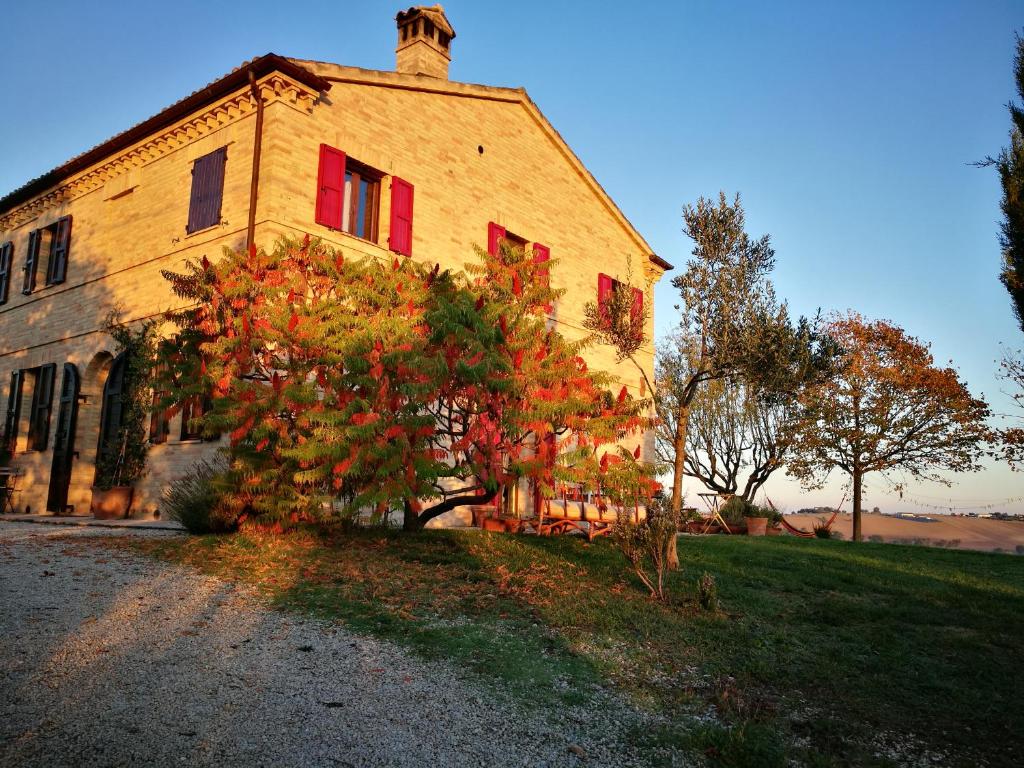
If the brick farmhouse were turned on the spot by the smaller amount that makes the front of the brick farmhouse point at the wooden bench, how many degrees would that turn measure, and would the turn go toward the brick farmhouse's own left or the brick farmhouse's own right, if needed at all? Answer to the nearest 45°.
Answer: approximately 90° to the brick farmhouse's own left

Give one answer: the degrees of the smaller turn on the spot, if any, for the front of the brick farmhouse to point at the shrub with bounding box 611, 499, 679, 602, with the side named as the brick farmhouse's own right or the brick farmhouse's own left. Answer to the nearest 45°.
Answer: approximately 90° to the brick farmhouse's own left

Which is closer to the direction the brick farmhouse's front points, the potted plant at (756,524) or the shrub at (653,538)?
the shrub

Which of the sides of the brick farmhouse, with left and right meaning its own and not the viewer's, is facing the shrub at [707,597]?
left

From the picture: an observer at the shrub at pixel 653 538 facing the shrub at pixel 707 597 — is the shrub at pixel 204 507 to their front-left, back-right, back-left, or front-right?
back-right

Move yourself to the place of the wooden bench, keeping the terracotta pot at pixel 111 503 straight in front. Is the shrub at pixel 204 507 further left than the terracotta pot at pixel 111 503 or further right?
left

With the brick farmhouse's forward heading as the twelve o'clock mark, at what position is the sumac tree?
The sumac tree is roughly at 10 o'clock from the brick farmhouse.

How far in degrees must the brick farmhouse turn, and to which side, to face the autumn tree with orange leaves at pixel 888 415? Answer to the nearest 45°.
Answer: approximately 135° to its left

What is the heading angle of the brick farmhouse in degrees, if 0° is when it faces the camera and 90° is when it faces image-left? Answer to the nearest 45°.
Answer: approximately 45°
